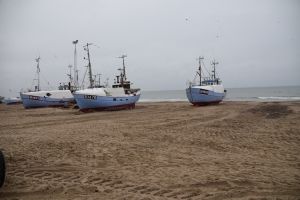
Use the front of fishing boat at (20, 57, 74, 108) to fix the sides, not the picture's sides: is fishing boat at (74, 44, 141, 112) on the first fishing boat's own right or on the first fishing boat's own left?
on the first fishing boat's own left

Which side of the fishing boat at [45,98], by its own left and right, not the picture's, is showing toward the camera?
left
